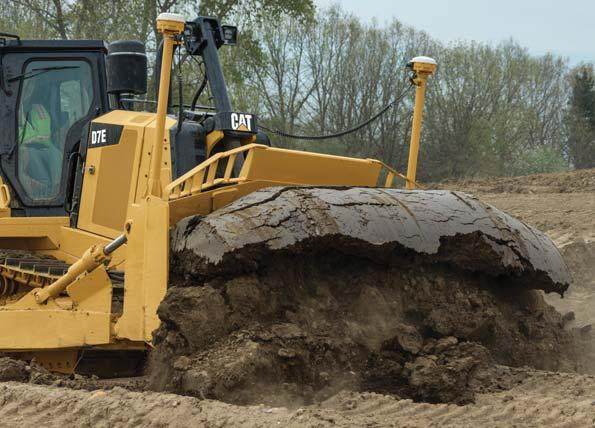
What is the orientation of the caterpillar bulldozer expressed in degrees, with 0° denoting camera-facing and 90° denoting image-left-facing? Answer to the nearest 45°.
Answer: approximately 315°

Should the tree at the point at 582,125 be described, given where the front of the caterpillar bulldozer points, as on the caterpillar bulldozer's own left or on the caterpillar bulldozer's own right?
on the caterpillar bulldozer's own left
